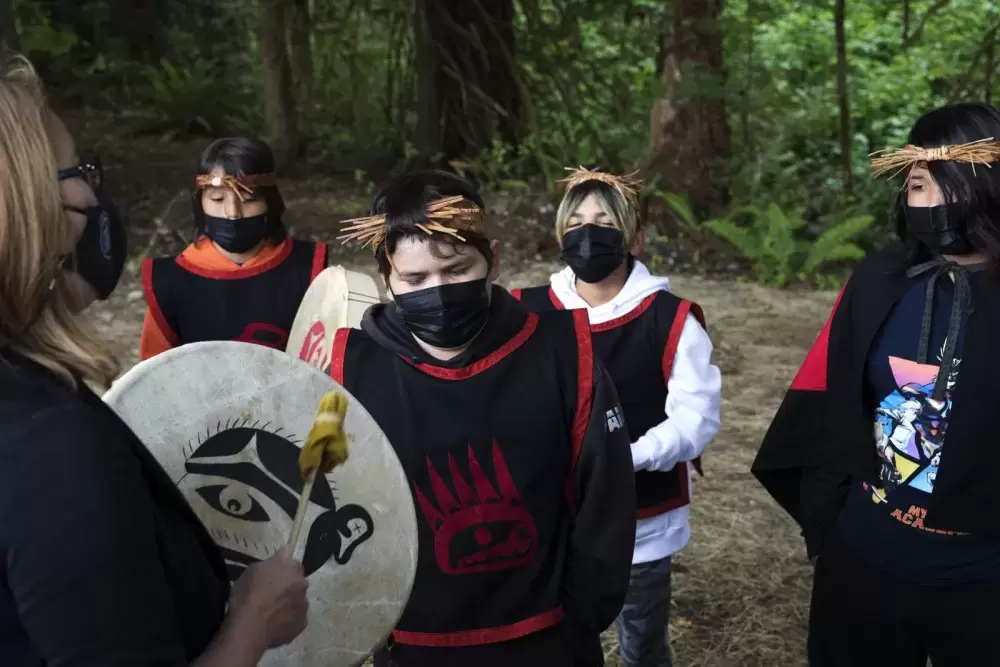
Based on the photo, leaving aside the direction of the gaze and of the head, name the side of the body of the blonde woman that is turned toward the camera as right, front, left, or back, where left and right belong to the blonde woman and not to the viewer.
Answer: right

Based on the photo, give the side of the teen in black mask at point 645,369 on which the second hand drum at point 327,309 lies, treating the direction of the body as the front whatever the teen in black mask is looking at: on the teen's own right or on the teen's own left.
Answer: on the teen's own right

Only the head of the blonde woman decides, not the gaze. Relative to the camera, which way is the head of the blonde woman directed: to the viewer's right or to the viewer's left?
to the viewer's right

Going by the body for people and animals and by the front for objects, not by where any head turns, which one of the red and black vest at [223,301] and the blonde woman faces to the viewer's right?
the blonde woman

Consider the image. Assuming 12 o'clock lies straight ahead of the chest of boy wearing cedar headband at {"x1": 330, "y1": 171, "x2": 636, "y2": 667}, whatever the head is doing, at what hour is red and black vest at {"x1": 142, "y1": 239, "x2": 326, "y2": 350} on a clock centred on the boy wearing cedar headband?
The red and black vest is roughly at 5 o'clock from the boy wearing cedar headband.

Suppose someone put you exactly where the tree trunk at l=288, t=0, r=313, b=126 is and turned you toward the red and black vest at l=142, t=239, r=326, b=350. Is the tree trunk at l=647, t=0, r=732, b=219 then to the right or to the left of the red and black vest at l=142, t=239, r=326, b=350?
left

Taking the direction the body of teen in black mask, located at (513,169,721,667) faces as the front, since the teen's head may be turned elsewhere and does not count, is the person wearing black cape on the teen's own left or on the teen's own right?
on the teen's own left
